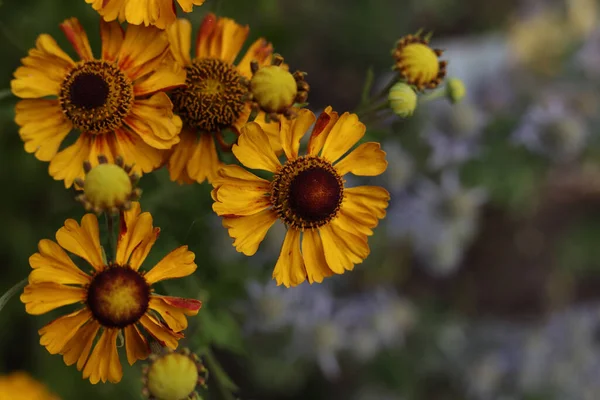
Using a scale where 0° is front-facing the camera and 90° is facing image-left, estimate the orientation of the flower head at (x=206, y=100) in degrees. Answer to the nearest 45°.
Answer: approximately 0°

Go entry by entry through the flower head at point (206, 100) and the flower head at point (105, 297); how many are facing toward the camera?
2
